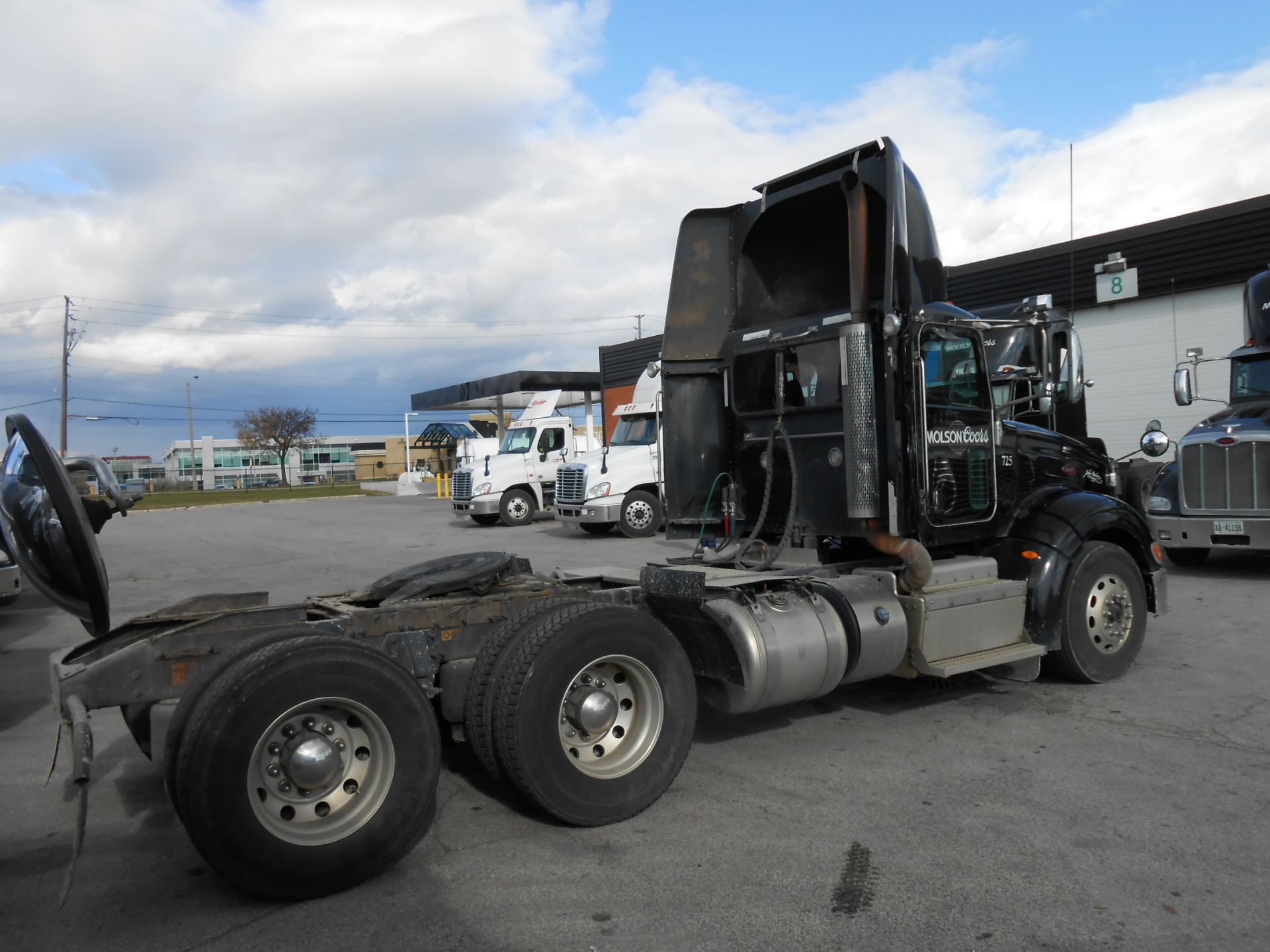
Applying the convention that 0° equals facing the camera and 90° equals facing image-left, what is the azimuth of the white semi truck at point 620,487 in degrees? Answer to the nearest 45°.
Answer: approximately 45°

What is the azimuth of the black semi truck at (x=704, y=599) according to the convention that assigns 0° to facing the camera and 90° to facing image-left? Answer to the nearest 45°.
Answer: approximately 225°

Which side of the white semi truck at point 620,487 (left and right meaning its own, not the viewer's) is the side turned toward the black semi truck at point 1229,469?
left

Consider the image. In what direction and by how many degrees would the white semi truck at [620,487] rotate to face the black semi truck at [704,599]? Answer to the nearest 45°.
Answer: approximately 45° to its left

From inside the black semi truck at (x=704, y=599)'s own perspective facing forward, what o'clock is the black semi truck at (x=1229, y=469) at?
the black semi truck at (x=1229, y=469) is roughly at 12 o'clock from the black semi truck at (x=704, y=599).

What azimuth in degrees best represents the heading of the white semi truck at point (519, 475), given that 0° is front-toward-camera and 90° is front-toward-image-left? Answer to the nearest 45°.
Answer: approximately 45°

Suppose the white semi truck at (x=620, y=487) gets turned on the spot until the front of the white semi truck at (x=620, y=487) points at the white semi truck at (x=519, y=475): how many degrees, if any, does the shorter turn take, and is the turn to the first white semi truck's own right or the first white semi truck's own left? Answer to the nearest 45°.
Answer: approximately 90° to the first white semi truck's own right

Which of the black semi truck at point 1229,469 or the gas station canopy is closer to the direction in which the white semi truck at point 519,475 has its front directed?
the black semi truck

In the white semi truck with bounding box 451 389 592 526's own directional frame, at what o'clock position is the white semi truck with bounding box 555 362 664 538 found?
the white semi truck with bounding box 555 362 664 538 is roughly at 10 o'clock from the white semi truck with bounding box 451 389 592 526.

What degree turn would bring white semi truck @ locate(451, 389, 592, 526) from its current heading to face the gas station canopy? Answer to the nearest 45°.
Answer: approximately 135° to its right

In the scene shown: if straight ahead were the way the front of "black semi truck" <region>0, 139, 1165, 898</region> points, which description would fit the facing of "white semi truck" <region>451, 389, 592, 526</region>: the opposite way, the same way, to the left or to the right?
the opposite way

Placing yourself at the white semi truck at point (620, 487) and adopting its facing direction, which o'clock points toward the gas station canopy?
The gas station canopy is roughly at 4 o'clock from the white semi truck.

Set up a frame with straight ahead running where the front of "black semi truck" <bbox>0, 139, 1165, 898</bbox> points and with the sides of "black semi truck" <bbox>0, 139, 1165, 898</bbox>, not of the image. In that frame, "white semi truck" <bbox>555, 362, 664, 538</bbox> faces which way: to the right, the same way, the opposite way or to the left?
the opposite way

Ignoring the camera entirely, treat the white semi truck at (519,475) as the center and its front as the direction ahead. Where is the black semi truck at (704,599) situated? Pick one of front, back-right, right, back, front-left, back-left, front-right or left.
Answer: front-left

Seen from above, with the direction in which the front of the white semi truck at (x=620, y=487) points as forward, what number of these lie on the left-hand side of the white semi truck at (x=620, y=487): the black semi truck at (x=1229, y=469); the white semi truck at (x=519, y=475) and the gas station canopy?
1

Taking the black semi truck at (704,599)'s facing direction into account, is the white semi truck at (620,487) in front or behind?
in front
